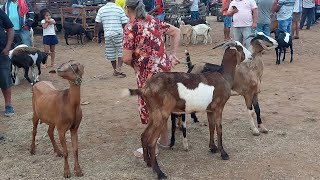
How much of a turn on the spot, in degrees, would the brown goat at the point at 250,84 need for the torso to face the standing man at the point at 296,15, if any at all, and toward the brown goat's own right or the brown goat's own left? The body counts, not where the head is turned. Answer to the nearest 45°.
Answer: approximately 90° to the brown goat's own left

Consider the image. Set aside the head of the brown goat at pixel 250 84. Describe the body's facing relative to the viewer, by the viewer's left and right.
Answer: facing to the right of the viewer

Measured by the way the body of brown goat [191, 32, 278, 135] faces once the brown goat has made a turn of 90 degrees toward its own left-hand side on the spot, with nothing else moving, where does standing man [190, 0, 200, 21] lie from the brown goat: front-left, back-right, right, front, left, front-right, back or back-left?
front

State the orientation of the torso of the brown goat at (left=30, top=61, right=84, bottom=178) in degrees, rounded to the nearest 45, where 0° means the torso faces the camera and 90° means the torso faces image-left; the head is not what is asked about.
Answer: approximately 315°

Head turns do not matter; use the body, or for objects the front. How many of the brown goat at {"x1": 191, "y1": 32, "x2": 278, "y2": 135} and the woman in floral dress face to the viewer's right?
1

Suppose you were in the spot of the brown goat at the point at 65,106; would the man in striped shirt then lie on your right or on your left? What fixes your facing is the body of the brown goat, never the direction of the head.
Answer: on your left

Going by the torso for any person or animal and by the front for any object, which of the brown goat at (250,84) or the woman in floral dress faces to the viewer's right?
the brown goat

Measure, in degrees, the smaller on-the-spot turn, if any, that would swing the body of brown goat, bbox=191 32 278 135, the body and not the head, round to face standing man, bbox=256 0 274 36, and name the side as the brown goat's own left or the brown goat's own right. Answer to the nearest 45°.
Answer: approximately 90° to the brown goat's own left

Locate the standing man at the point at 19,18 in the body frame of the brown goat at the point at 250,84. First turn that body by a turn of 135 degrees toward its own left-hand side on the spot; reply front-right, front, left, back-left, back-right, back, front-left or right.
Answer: front
